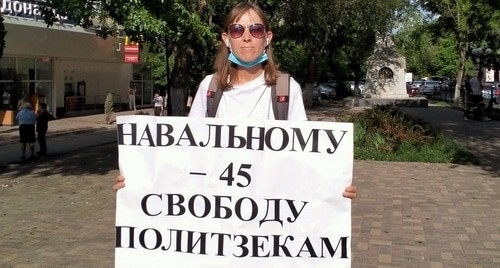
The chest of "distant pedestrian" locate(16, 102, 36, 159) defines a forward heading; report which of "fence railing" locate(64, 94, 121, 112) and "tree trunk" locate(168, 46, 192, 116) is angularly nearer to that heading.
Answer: the fence railing

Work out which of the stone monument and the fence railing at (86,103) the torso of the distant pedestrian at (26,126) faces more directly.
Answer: the fence railing

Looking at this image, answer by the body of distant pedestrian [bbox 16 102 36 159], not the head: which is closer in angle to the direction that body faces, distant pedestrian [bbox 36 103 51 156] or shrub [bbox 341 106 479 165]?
the distant pedestrian

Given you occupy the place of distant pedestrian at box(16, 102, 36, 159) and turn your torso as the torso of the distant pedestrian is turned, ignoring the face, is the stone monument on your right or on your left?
on your right

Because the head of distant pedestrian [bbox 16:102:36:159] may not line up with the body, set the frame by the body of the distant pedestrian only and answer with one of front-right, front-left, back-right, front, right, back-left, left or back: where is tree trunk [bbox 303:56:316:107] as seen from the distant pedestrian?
front-right

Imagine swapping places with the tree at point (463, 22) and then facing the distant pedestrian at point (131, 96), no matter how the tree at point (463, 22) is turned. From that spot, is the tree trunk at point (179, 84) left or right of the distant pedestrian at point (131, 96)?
left

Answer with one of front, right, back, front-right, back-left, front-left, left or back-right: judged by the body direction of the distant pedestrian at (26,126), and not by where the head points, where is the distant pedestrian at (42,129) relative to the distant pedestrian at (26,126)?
front-right

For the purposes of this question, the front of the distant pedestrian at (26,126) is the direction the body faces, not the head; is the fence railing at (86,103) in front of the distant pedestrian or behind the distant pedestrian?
in front
